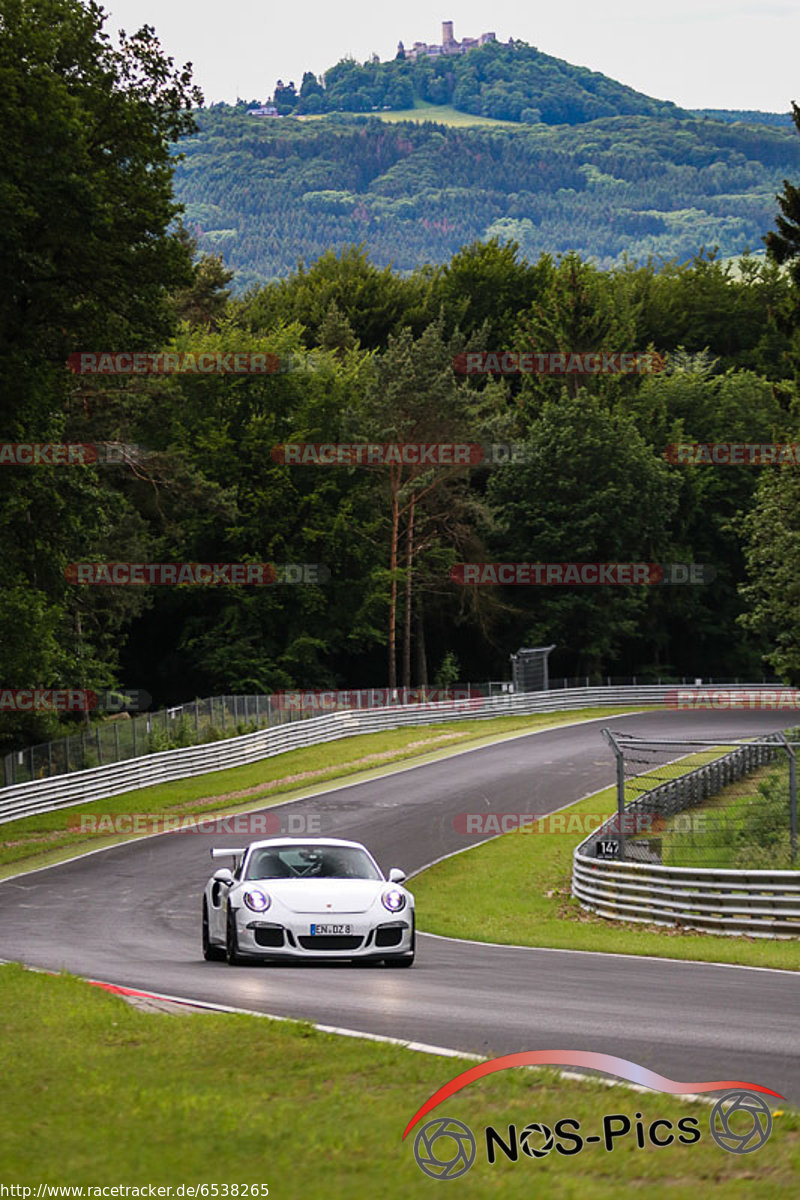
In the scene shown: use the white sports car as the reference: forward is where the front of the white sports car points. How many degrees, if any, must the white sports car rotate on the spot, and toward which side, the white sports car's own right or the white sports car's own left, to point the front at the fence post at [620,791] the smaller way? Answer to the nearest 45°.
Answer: approximately 135° to the white sports car's own left

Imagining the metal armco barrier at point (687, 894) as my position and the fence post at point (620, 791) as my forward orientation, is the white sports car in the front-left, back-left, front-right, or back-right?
back-left

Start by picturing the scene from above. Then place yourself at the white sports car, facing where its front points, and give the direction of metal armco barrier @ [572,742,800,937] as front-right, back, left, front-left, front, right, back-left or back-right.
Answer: back-left

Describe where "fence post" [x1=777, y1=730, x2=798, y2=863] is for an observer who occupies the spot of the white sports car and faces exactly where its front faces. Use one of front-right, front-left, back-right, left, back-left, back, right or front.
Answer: back-left

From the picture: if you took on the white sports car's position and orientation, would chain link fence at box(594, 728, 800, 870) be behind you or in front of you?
behind

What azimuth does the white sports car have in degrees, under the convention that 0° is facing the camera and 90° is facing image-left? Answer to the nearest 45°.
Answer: approximately 0°
